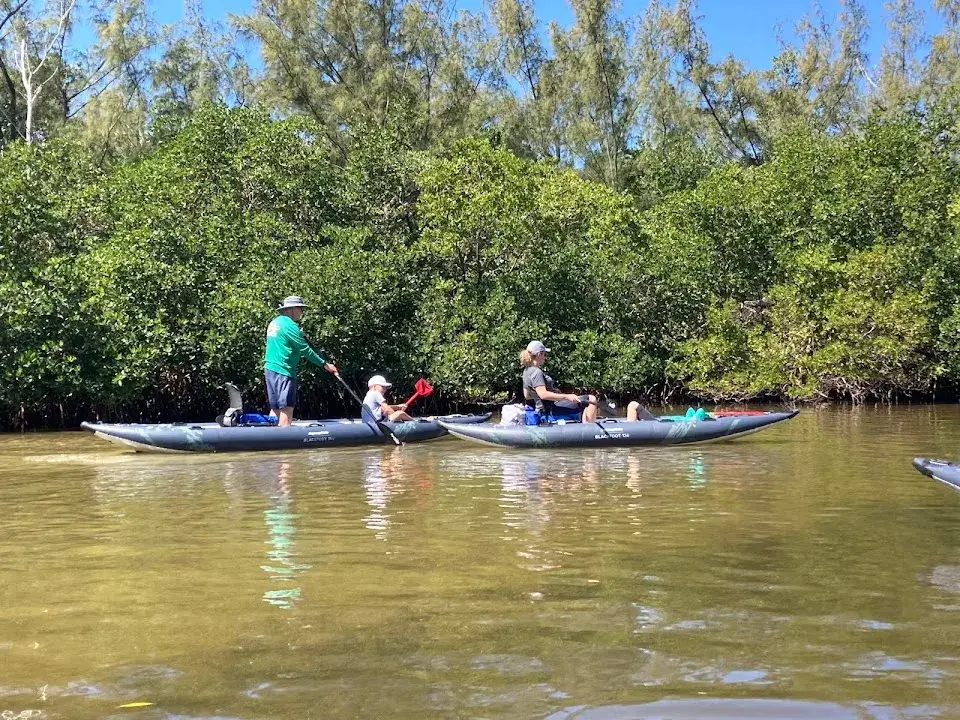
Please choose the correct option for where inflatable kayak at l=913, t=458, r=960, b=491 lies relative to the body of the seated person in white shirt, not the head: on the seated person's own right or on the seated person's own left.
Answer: on the seated person's own right

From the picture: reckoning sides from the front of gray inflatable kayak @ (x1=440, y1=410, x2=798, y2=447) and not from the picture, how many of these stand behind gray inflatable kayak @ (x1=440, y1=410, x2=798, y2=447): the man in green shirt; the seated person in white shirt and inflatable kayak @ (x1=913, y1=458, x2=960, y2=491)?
2

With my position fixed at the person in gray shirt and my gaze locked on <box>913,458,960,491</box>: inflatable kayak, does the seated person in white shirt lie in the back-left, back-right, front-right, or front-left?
back-right

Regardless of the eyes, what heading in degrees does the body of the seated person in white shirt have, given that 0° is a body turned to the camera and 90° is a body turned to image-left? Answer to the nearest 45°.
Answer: approximately 270°

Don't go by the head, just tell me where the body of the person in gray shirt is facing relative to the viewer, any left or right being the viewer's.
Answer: facing to the right of the viewer

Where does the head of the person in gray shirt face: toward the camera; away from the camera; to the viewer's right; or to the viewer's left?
to the viewer's right

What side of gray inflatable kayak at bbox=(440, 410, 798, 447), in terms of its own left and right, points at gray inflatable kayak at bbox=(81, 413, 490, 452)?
back

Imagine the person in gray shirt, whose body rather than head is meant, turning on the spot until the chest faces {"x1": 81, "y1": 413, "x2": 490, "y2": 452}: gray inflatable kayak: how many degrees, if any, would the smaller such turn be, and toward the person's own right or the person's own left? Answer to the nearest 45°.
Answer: approximately 180°

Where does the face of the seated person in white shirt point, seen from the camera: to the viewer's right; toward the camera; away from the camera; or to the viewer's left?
to the viewer's right

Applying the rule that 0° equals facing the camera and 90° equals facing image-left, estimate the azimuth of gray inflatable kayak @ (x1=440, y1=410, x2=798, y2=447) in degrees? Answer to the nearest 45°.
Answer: approximately 270°

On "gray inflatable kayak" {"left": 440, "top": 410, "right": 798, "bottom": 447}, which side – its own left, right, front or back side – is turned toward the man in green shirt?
back

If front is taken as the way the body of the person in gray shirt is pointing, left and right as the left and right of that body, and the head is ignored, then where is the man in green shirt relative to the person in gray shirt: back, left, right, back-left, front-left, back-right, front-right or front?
back

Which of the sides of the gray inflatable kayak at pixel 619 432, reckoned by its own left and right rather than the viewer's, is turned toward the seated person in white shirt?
back

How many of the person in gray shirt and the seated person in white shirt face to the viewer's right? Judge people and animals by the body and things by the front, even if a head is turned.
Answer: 2

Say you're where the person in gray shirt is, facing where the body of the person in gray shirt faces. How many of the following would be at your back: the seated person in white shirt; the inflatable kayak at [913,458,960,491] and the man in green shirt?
2
